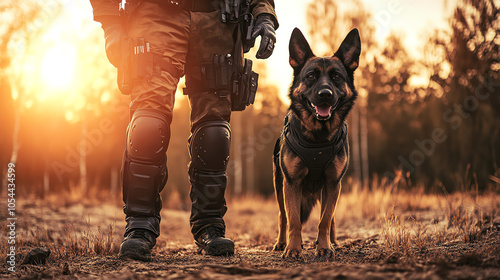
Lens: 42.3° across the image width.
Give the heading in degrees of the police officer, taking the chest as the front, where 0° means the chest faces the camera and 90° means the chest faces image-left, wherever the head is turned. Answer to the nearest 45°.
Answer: approximately 0°

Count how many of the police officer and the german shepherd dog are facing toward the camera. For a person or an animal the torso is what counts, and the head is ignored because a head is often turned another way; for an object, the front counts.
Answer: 2

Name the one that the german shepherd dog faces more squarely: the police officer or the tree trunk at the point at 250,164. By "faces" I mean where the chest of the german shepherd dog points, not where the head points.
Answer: the police officer

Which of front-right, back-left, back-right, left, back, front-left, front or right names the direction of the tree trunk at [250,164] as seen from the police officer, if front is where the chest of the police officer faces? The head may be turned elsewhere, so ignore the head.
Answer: back

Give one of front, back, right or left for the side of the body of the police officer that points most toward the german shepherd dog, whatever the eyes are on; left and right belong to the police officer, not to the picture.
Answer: left

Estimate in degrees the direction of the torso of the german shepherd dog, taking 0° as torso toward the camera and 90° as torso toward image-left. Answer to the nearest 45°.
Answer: approximately 0°

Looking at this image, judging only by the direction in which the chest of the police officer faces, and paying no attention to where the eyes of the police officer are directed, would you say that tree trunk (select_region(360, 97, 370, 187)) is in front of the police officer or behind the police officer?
behind

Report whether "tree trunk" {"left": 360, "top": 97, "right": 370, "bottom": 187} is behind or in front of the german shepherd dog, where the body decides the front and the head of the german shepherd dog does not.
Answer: behind

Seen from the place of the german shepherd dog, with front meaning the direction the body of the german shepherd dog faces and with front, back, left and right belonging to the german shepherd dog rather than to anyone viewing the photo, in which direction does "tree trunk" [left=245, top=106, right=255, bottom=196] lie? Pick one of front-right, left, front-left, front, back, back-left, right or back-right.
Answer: back
